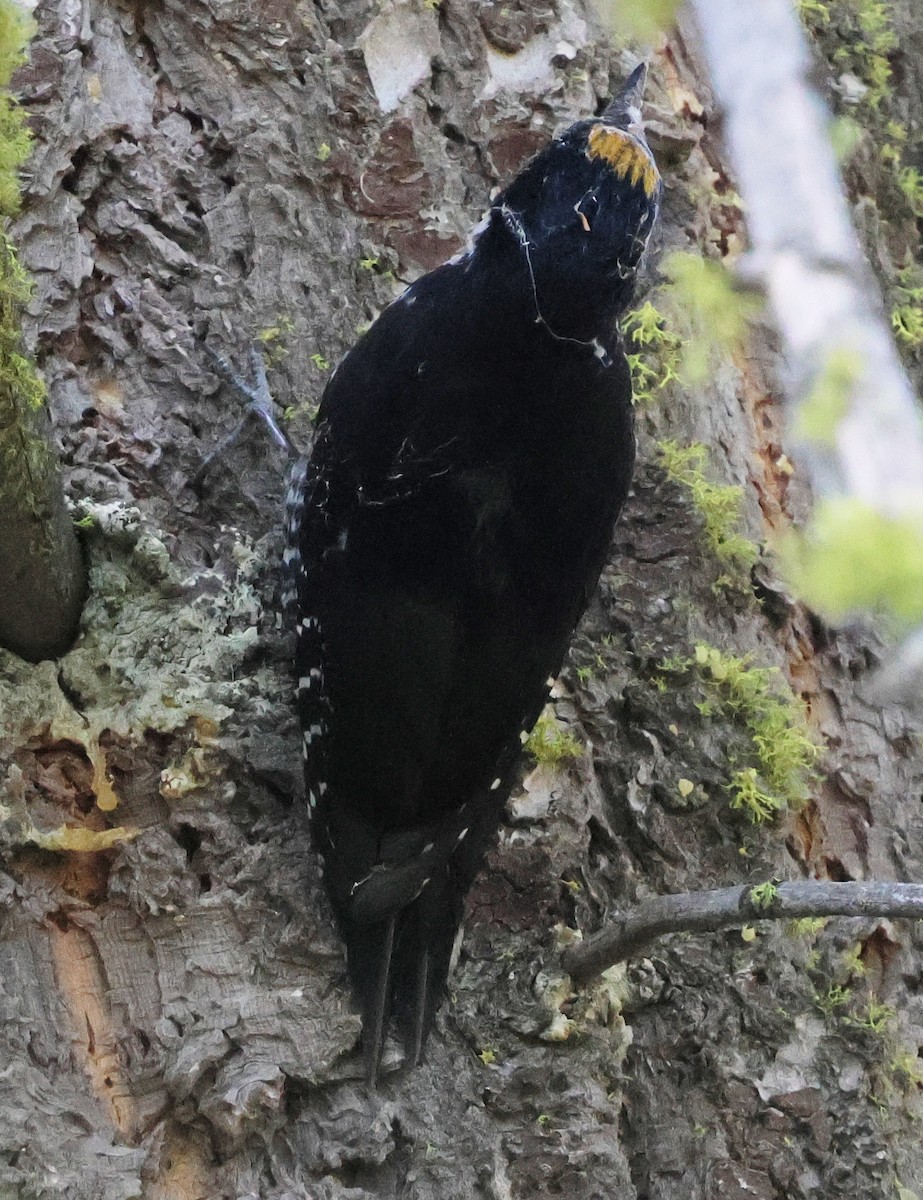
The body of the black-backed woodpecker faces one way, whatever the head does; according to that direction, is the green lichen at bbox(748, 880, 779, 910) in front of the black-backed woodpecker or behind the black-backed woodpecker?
behind

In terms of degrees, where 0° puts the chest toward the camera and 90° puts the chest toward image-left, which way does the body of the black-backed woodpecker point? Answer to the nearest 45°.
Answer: approximately 180°
